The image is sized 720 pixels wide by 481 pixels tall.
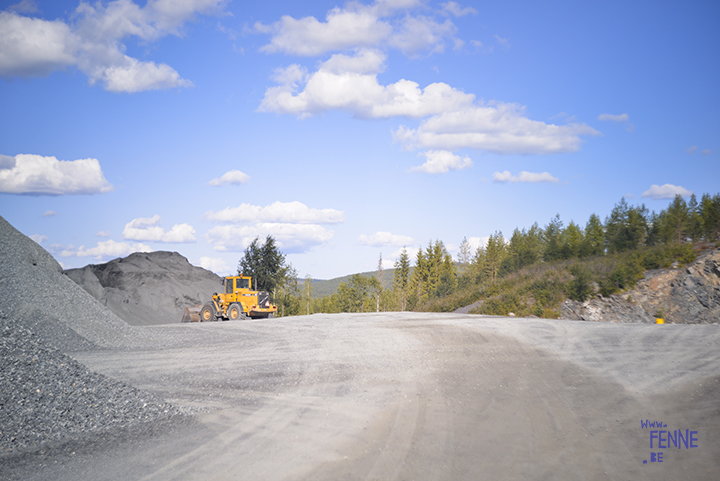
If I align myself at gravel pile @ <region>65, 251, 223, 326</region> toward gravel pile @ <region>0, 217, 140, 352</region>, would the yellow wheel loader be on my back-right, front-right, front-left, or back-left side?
front-left

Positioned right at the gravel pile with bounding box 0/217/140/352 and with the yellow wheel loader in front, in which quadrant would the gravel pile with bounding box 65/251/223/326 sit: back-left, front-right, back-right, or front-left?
front-left

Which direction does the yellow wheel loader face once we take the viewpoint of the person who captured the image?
facing away from the viewer and to the left of the viewer

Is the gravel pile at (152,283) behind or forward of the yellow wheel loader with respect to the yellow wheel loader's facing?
forward
